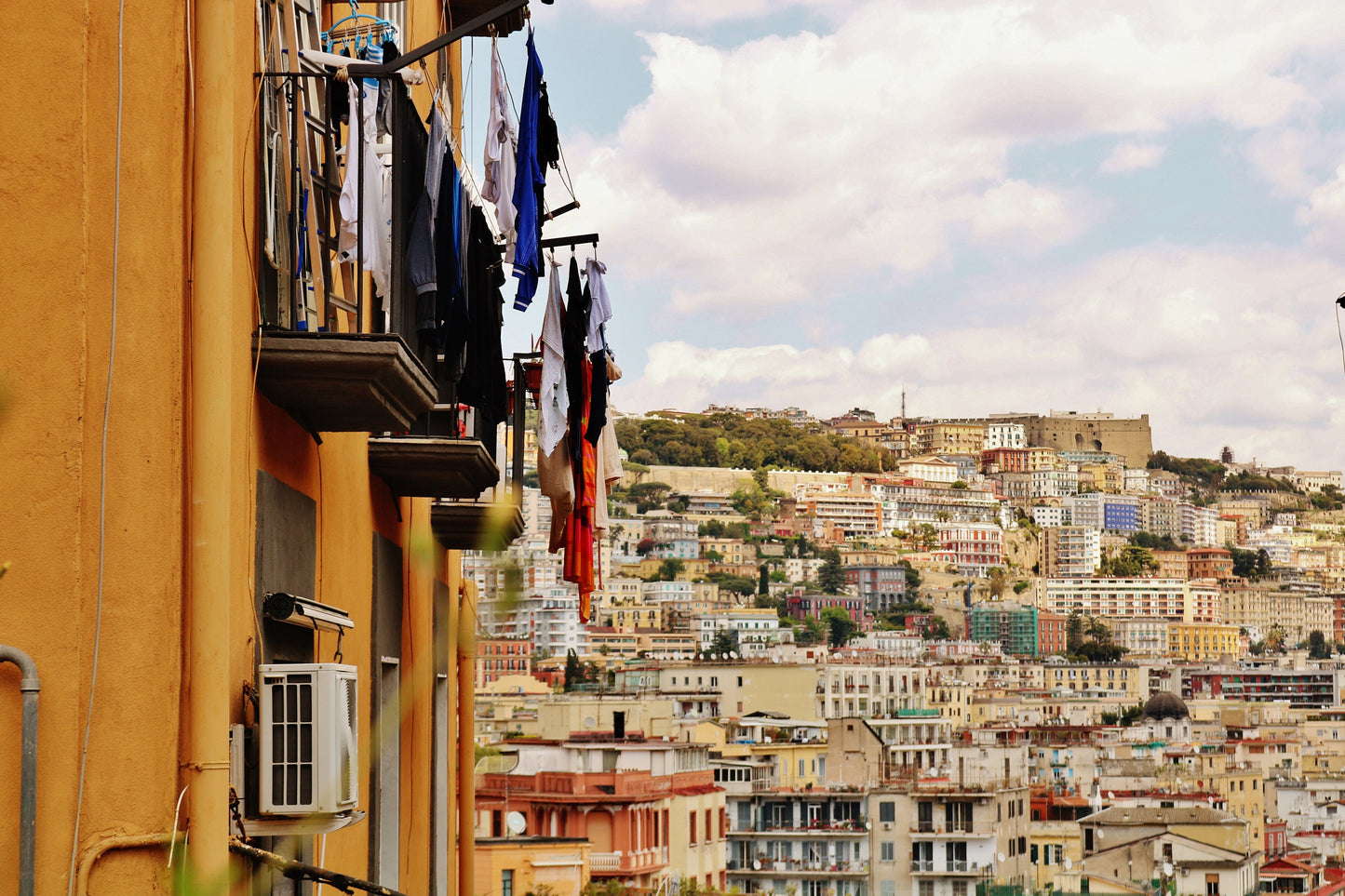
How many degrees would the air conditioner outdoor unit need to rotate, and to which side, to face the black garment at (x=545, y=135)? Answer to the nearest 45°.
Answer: approximately 90° to its left

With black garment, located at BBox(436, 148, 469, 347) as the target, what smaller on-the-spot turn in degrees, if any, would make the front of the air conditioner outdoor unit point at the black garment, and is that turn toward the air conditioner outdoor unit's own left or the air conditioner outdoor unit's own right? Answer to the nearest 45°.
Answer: approximately 90° to the air conditioner outdoor unit's own left

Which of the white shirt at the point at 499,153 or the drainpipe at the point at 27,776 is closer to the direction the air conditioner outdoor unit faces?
the white shirt

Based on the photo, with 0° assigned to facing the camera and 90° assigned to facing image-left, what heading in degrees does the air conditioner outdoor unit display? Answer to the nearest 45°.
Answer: approximately 270°

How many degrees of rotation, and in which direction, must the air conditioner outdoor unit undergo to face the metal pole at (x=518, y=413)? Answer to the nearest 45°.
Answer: approximately 90° to its left

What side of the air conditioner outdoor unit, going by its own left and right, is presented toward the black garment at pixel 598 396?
left

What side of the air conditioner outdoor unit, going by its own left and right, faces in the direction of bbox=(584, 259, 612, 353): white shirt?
left

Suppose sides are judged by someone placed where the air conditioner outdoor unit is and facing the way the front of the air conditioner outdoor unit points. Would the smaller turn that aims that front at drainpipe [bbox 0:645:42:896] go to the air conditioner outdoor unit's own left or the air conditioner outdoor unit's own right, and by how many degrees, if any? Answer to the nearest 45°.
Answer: approximately 135° to the air conditioner outdoor unit's own right
